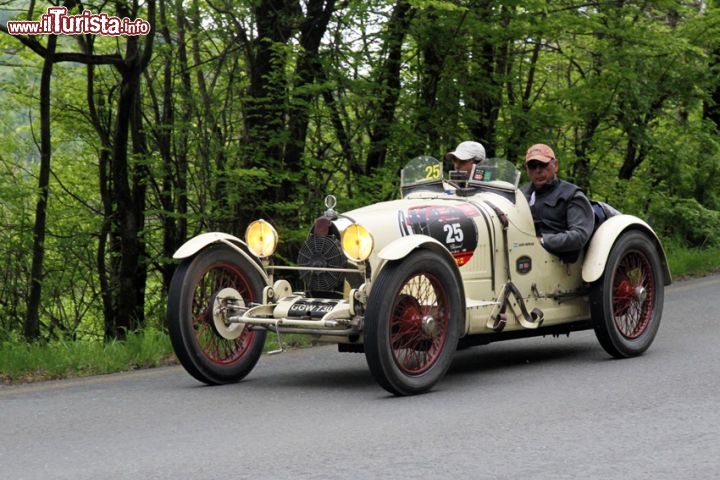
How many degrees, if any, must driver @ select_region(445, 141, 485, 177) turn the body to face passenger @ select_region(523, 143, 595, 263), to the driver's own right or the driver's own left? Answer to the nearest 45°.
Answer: approximately 135° to the driver's own left

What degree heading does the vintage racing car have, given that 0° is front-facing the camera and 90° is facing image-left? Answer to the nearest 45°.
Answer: approximately 45°

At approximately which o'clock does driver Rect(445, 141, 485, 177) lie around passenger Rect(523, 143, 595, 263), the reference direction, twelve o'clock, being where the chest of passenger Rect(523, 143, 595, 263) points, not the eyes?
driver Rect(445, 141, 485, 177) is roughly at 2 o'clock from passenger Rect(523, 143, 595, 263).

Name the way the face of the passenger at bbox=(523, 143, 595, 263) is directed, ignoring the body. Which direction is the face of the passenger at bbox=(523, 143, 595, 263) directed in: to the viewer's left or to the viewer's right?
to the viewer's left

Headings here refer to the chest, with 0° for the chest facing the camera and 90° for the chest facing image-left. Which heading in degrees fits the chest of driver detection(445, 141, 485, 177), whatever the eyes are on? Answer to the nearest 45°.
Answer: approximately 45°
